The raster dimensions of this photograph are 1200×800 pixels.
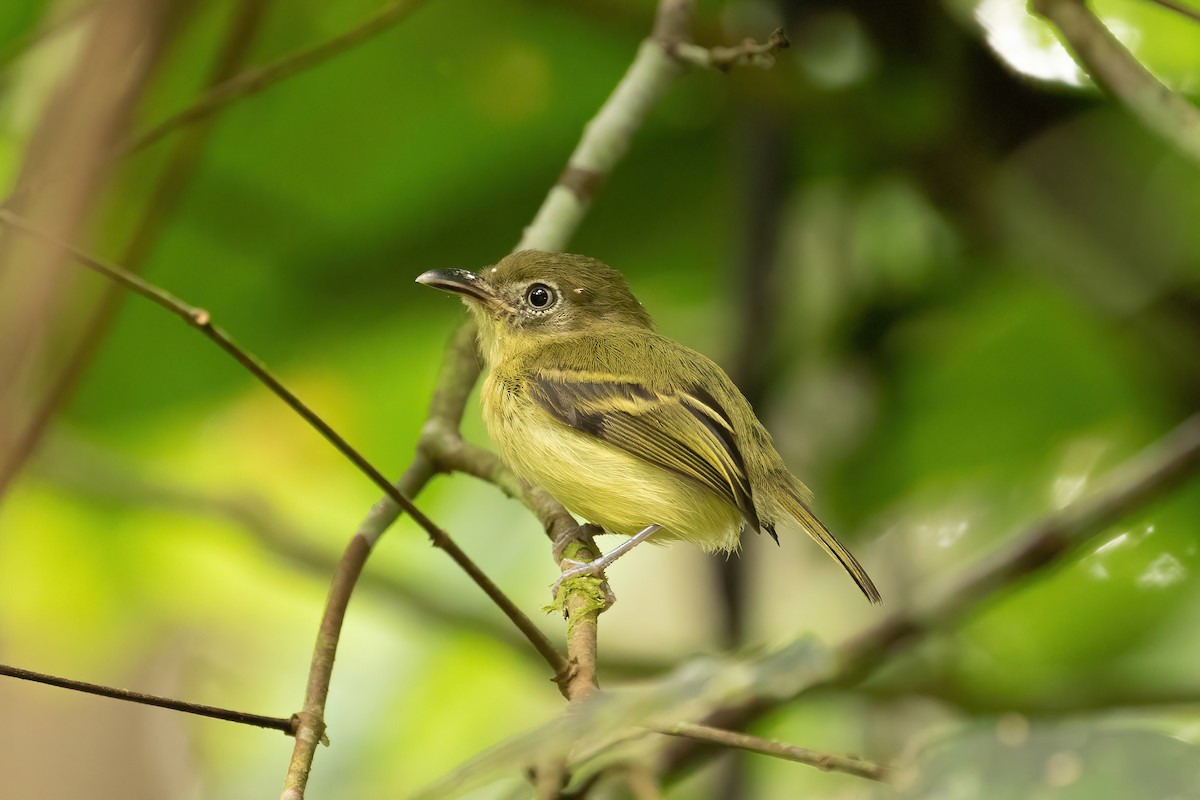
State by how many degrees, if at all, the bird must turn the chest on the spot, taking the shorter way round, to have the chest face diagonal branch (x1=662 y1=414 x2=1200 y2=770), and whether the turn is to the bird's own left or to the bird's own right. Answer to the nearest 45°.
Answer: approximately 180°

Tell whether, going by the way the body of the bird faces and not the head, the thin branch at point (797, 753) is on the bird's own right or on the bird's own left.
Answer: on the bird's own left

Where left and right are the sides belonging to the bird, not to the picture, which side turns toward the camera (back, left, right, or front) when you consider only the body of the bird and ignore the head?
left
